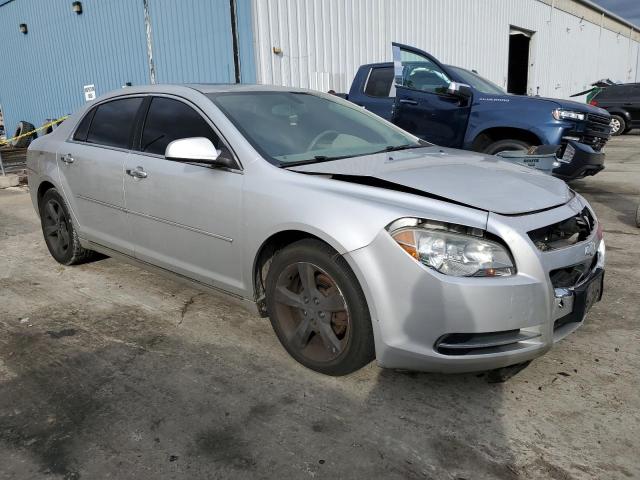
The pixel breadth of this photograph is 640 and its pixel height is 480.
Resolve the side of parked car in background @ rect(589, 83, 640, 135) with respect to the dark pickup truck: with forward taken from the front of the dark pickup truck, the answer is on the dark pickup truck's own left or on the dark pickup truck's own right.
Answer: on the dark pickup truck's own left

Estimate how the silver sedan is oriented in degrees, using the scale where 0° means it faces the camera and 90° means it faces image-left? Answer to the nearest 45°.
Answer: approximately 315°

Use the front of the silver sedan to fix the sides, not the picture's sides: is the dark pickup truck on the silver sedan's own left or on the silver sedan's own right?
on the silver sedan's own left

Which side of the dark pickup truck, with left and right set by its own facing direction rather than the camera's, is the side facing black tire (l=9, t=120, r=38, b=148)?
back

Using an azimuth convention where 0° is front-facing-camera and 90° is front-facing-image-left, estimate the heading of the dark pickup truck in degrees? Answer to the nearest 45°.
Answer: approximately 315°

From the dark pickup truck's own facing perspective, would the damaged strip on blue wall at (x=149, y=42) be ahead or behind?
behind

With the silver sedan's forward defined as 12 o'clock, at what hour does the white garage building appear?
The white garage building is roughly at 8 o'clock from the silver sedan.
